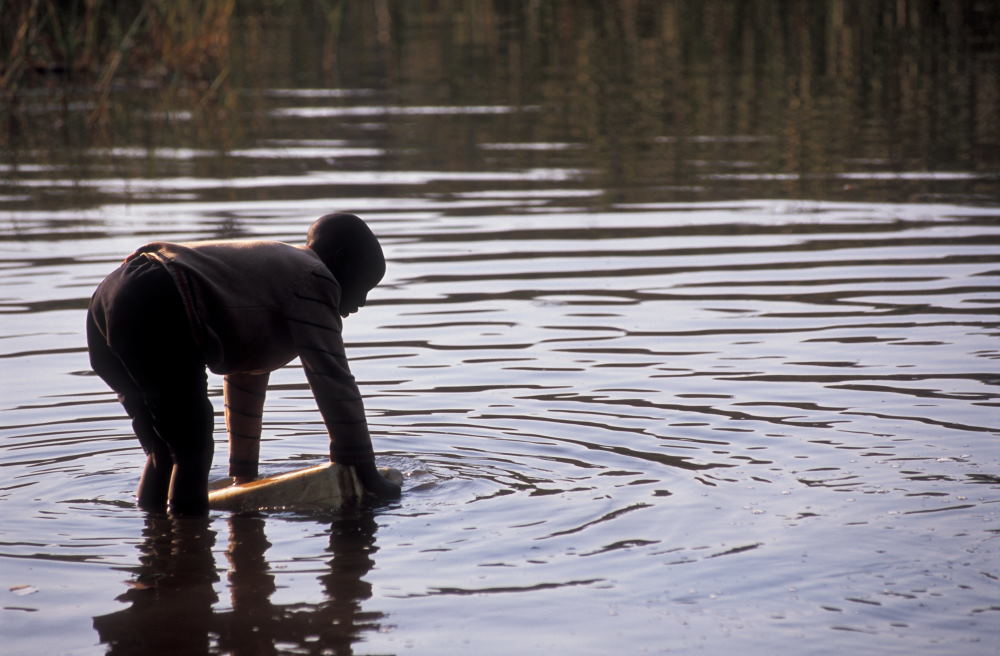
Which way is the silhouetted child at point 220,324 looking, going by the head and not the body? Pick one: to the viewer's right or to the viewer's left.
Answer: to the viewer's right

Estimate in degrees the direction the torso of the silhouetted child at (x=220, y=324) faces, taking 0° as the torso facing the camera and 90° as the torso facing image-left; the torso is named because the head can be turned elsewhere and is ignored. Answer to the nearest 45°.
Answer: approximately 225°
